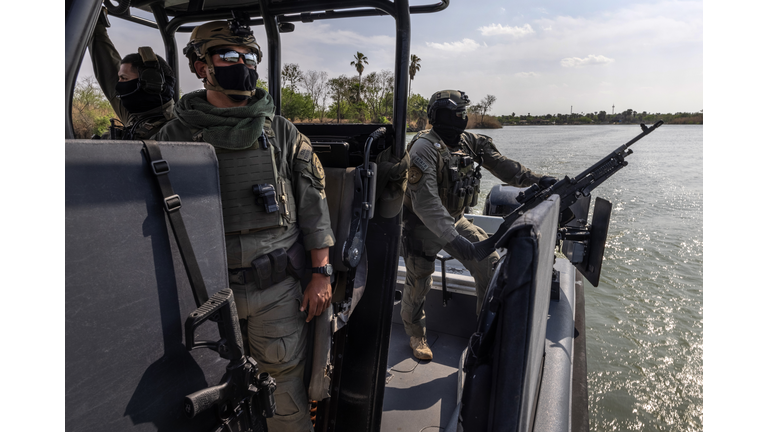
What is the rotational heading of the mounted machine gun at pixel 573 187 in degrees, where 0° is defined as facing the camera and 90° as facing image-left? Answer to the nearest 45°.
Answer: approximately 270°

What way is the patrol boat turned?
away from the camera

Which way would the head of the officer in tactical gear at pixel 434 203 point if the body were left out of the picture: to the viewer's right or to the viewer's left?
to the viewer's right

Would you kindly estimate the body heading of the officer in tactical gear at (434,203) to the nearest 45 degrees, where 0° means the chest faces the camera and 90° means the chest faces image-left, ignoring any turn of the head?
approximately 315°
